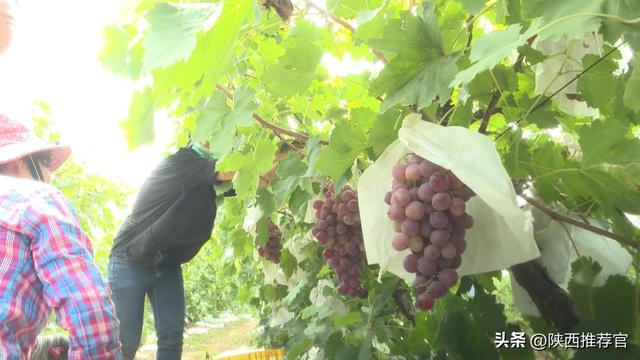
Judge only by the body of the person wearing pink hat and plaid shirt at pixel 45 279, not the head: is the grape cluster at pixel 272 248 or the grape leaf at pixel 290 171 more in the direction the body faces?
the grape cluster

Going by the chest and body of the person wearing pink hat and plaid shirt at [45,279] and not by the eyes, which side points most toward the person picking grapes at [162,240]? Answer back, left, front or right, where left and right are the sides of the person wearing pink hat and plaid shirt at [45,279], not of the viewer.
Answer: front

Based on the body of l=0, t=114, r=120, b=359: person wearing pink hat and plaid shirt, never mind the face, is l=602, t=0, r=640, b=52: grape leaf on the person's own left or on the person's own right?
on the person's own right

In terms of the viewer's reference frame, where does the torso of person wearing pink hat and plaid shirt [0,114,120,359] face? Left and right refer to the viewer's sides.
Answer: facing away from the viewer and to the right of the viewer

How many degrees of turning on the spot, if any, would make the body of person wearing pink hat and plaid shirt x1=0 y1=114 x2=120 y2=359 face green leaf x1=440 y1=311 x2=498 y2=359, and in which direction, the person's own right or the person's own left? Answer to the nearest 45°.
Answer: approximately 90° to the person's own right
